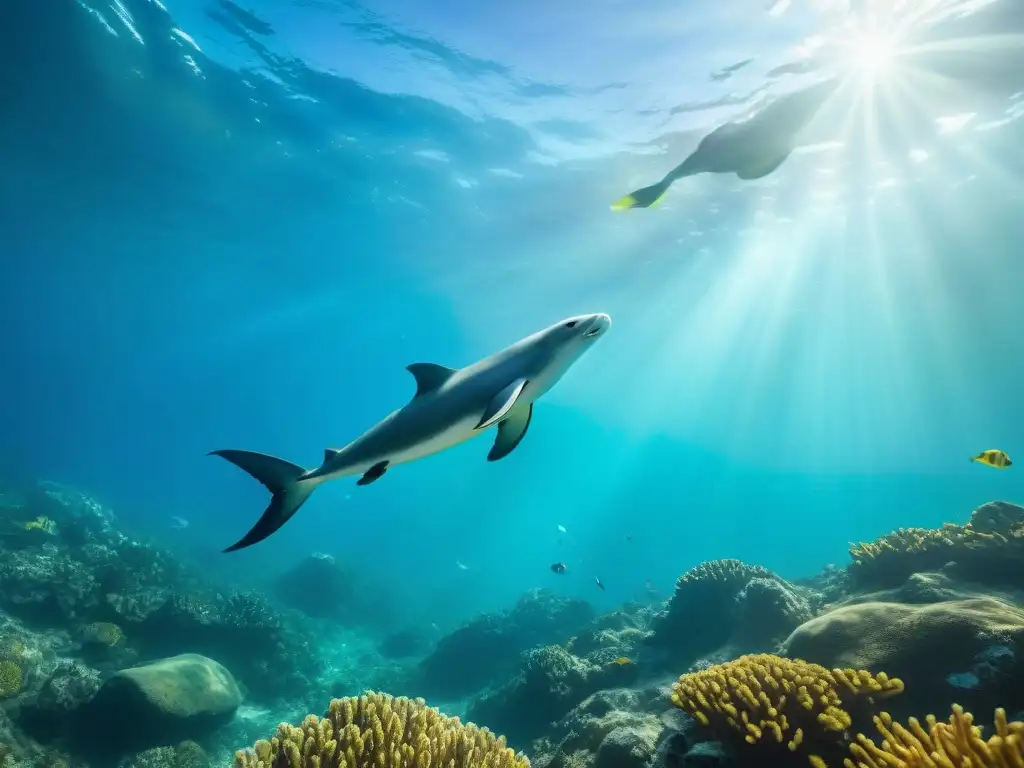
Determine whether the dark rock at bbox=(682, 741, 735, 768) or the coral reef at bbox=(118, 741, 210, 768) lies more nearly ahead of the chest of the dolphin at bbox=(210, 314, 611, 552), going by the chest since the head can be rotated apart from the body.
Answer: the dark rock

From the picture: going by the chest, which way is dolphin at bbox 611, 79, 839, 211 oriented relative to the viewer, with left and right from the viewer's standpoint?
facing to the right of the viewer

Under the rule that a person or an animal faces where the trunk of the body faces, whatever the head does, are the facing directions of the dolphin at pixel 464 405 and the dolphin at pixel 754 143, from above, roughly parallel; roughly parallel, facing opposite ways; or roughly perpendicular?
roughly parallel

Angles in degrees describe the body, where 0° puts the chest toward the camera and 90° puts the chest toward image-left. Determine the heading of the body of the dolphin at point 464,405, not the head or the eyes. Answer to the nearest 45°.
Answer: approximately 270°

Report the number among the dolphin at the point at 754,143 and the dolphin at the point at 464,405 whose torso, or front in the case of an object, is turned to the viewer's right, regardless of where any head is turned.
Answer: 2
